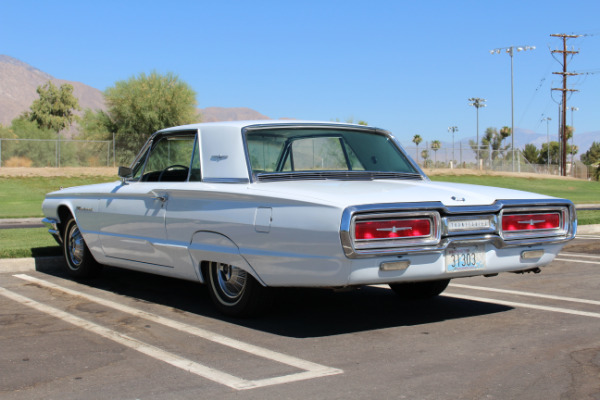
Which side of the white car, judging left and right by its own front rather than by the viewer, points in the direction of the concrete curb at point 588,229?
right

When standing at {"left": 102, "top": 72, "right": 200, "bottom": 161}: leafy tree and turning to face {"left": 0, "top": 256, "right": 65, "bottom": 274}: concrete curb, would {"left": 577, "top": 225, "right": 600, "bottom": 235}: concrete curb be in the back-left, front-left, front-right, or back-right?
front-left

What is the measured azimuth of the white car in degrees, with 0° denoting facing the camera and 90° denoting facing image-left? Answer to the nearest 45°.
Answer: approximately 135°

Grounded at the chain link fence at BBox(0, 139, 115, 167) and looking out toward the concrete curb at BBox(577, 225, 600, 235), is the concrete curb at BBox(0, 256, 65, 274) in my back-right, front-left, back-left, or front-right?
front-right

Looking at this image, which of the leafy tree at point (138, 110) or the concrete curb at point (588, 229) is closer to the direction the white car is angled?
the leafy tree

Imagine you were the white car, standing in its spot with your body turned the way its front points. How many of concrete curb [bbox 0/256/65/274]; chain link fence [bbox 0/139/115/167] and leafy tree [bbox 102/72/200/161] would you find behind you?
0

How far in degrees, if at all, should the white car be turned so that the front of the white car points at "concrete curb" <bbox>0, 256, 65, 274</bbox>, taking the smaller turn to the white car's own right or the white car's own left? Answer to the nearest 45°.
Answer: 0° — it already faces it

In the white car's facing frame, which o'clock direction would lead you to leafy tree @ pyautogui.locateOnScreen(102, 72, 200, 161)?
The leafy tree is roughly at 1 o'clock from the white car.

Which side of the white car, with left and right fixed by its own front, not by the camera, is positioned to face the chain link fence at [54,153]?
front

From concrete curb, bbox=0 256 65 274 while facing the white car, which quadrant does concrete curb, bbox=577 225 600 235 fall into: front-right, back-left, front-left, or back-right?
front-left

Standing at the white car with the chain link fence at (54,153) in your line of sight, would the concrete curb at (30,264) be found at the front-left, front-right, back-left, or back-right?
front-left
